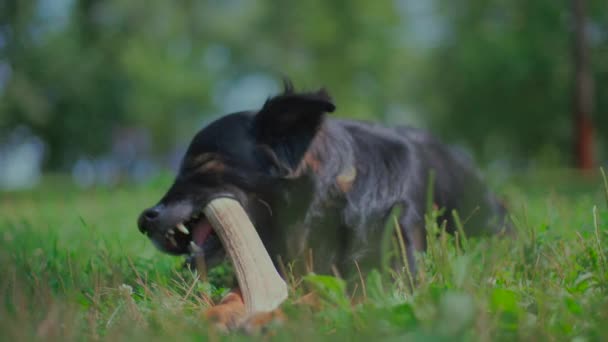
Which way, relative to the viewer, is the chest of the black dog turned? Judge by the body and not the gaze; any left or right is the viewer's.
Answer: facing the viewer and to the left of the viewer
